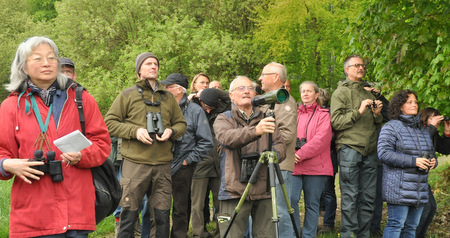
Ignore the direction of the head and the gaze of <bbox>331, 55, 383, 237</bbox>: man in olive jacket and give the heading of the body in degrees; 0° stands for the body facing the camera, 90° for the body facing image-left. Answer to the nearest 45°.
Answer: approximately 315°

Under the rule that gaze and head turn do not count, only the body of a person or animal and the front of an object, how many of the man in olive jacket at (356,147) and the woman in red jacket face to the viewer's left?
0

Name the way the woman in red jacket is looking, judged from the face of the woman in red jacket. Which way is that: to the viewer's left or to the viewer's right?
to the viewer's right

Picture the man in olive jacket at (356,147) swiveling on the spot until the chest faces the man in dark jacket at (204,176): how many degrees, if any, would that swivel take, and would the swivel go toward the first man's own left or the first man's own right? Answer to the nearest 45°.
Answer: approximately 135° to the first man's own right
